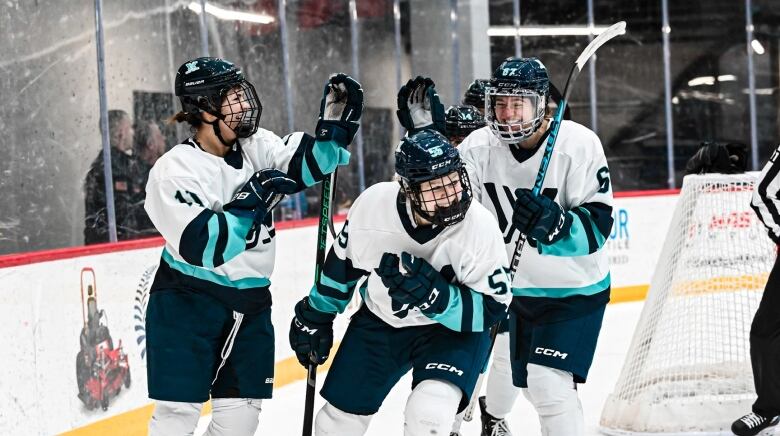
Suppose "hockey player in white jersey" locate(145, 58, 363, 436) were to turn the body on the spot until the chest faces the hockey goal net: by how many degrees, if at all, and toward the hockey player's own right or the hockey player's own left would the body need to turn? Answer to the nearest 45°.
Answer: approximately 90° to the hockey player's own left

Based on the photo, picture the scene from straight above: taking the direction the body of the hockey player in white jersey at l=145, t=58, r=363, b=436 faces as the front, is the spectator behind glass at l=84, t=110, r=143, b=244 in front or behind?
behind

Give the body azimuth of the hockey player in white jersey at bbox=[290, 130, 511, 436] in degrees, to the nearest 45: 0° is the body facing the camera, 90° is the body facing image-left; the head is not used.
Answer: approximately 0°

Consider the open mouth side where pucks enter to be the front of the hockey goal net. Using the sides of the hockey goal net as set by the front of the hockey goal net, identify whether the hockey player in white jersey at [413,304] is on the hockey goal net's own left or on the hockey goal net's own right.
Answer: on the hockey goal net's own right

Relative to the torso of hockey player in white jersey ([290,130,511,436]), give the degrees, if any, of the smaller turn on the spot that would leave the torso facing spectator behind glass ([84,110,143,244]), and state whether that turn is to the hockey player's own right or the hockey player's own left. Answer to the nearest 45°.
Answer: approximately 135° to the hockey player's own right

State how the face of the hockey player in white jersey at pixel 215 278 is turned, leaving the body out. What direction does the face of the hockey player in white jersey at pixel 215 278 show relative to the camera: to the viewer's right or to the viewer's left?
to the viewer's right
